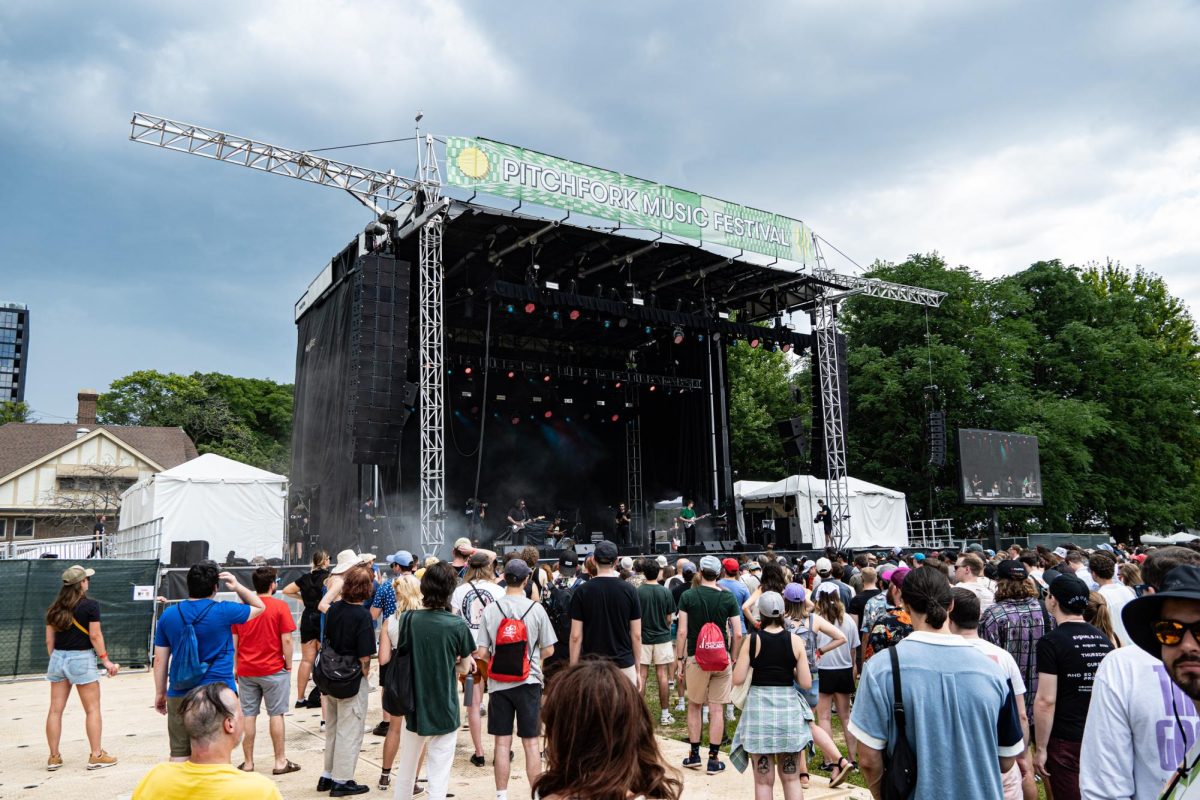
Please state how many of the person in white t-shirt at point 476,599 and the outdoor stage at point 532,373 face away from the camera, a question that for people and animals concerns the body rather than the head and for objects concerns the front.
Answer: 1

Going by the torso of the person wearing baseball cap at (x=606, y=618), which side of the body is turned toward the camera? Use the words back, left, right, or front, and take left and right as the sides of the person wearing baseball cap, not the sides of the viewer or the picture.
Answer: back

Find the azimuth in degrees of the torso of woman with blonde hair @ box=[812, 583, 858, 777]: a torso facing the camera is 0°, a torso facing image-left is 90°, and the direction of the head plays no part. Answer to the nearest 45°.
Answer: approximately 135°

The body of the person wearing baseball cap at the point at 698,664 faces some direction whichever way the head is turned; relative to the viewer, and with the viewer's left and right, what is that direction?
facing away from the viewer

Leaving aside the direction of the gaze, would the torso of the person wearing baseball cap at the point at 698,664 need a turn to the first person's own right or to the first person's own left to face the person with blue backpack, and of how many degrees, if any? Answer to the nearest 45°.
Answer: approximately 135° to the first person's own left

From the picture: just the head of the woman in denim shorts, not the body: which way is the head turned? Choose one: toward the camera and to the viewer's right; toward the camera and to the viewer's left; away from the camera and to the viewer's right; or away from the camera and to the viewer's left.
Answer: away from the camera and to the viewer's right

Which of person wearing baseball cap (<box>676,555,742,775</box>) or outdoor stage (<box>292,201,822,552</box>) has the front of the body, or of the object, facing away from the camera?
the person wearing baseball cap

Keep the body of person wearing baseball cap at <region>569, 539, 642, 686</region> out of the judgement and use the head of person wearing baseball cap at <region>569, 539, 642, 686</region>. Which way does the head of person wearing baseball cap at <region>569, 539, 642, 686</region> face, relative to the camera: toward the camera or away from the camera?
away from the camera

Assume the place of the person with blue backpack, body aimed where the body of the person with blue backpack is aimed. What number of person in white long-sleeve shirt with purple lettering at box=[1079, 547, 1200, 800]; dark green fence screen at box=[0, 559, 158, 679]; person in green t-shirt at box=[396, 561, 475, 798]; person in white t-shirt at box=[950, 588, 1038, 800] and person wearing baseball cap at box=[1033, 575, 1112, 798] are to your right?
4

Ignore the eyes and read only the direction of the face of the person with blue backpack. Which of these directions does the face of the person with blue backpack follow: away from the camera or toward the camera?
away from the camera

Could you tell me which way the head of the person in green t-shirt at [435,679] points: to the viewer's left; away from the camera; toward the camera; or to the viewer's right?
away from the camera

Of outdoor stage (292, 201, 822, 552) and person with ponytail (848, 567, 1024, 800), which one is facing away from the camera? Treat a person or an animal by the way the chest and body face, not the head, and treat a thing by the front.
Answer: the person with ponytail

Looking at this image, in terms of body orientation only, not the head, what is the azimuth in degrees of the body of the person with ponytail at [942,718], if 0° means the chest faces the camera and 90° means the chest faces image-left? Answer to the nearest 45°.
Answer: approximately 180°

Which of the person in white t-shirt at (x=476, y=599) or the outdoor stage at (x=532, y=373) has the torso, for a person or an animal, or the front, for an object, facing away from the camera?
the person in white t-shirt
